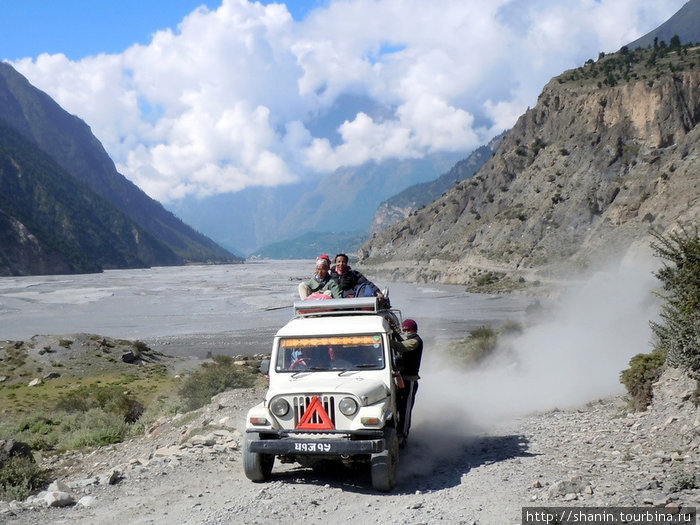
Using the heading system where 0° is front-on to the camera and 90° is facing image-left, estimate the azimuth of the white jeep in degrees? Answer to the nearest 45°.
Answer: approximately 0°

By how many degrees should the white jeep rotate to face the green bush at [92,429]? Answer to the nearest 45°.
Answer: approximately 135° to its right

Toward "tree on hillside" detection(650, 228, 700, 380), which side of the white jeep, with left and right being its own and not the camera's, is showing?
left

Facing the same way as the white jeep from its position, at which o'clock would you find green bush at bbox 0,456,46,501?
The green bush is roughly at 2 o'clock from the white jeep.
